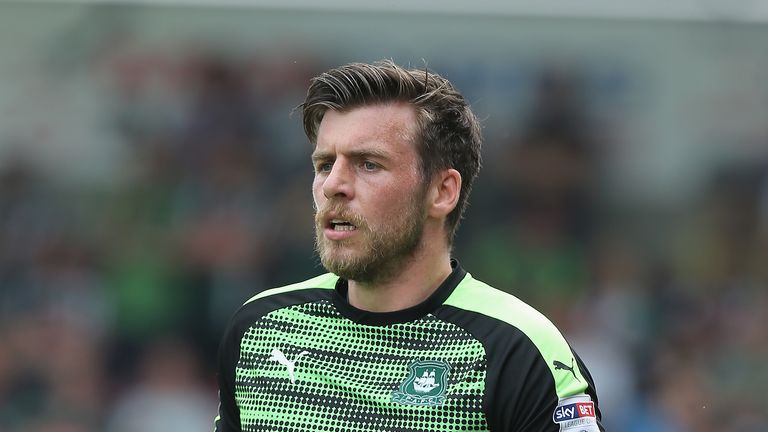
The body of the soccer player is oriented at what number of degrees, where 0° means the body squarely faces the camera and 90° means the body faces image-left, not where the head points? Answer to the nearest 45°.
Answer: approximately 45°

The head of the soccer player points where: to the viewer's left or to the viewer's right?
to the viewer's left
